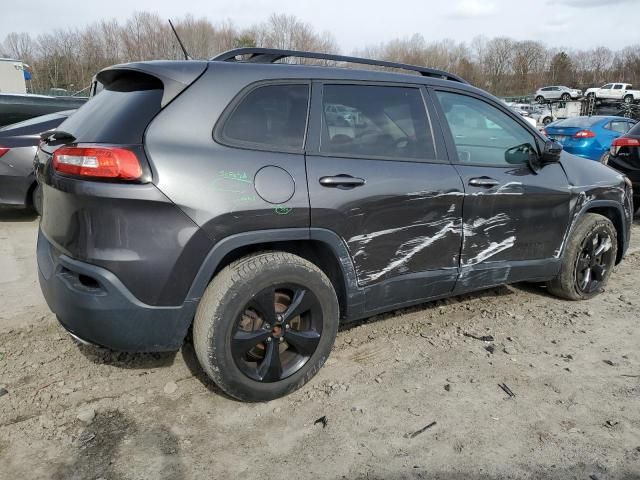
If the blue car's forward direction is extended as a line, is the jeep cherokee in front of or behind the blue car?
behind

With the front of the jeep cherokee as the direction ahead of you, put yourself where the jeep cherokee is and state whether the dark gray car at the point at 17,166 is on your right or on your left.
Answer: on your left

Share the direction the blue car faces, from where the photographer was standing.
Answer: facing away from the viewer and to the right of the viewer

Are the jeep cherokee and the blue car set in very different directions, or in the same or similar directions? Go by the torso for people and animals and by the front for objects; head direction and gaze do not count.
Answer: same or similar directions

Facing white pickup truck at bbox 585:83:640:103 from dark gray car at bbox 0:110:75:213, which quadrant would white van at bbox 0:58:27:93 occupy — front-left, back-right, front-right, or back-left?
front-left

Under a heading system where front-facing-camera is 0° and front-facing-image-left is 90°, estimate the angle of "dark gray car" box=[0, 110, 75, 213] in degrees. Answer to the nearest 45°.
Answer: approximately 225°

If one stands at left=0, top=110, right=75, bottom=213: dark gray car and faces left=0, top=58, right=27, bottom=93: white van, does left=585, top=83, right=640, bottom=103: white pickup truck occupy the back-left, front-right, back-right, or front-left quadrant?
front-right

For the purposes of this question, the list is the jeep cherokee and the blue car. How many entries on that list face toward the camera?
0

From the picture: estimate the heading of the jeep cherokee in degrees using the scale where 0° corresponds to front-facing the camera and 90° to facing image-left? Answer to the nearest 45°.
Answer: approximately 225°
